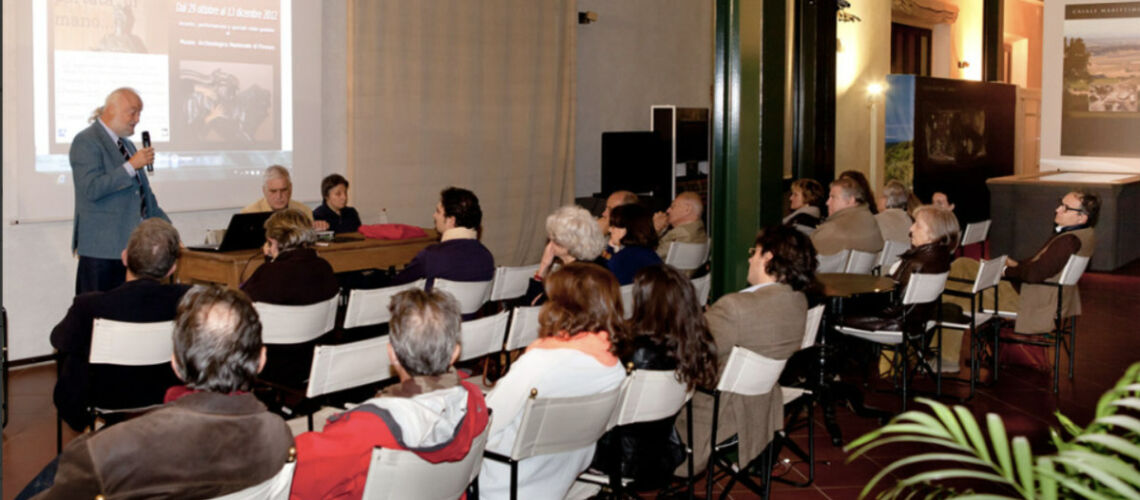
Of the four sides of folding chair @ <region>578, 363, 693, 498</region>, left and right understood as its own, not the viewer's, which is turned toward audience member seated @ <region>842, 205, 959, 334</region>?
right

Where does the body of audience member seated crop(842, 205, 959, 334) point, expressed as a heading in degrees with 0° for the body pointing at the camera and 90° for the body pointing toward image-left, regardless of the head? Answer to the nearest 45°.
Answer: approximately 90°

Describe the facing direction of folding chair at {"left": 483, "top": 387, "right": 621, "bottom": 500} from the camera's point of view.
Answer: facing away from the viewer and to the left of the viewer

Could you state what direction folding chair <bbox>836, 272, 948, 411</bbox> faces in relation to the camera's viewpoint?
facing away from the viewer and to the left of the viewer

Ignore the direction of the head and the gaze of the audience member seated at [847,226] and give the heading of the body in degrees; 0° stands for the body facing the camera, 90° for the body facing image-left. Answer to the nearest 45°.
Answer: approximately 135°

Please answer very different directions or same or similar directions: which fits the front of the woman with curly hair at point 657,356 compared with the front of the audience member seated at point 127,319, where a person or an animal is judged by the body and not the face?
same or similar directions

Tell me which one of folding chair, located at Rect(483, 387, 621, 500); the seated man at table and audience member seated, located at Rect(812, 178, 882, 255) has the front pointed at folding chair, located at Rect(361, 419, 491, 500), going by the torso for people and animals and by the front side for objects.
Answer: the seated man at table

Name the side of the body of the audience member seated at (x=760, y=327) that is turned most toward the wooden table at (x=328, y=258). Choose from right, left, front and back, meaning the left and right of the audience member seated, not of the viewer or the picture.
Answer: front

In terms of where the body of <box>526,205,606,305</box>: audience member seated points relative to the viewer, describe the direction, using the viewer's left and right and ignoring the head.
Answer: facing away from the viewer and to the left of the viewer

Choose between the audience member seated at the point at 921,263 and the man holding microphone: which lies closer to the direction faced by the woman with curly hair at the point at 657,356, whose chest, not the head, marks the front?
the man holding microphone

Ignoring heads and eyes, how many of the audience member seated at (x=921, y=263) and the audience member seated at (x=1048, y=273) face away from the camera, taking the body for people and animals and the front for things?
0

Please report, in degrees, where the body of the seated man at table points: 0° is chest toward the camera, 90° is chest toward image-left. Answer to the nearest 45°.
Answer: approximately 0°

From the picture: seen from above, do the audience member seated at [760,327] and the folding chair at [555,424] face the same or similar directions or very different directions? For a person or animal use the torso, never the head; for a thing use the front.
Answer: same or similar directions

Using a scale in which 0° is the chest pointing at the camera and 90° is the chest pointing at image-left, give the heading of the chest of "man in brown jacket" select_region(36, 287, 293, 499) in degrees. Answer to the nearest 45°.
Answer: approximately 180°

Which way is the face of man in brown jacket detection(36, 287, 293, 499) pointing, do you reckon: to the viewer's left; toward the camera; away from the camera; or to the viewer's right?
away from the camera

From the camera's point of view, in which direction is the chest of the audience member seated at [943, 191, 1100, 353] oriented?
to the viewer's left

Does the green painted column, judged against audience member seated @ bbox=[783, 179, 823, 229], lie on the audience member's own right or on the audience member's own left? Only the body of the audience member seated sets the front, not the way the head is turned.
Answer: on the audience member's own left

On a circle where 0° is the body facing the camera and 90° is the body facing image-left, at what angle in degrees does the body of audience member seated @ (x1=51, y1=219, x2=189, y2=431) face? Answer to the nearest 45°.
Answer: approximately 180°

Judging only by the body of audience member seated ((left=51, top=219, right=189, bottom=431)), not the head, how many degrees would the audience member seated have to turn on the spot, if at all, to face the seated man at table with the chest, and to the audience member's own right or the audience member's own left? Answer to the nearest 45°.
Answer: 0° — they already face them

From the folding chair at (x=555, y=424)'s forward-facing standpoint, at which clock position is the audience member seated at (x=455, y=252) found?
The audience member seated is roughly at 1 o'clock from the folding chair.
